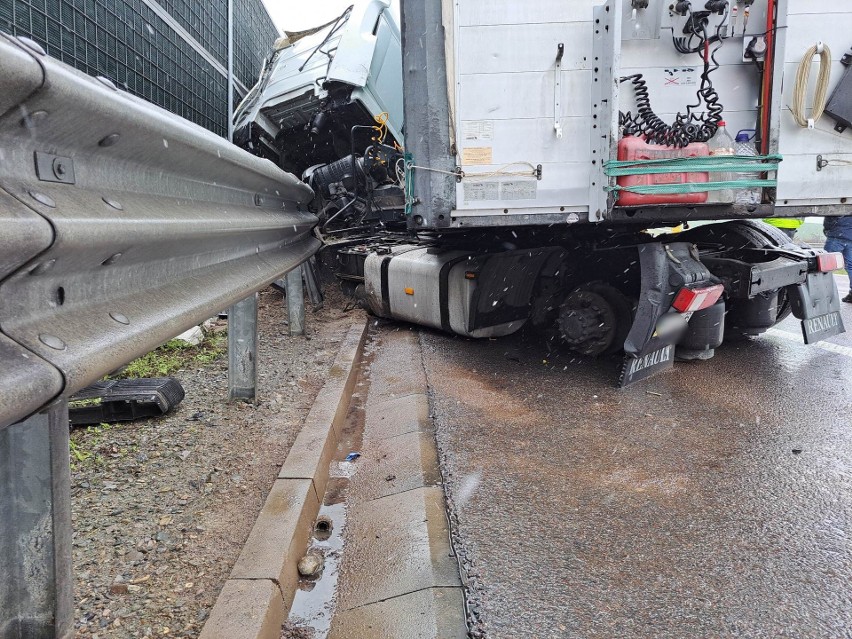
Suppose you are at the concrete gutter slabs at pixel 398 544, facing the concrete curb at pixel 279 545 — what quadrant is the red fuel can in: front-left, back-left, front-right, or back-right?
back-right
